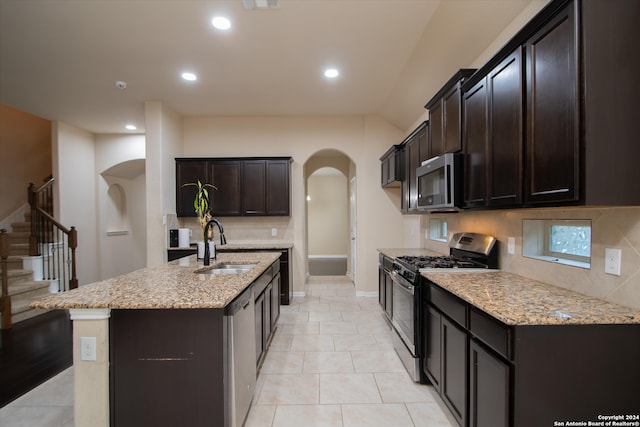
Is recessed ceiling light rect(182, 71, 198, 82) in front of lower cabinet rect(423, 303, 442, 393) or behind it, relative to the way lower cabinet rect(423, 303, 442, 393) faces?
in front

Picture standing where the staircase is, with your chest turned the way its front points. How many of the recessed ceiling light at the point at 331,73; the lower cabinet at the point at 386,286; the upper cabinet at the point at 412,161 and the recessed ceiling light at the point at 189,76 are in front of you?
4

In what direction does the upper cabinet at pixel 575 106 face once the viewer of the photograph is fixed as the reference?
facing the viewer and to the left of the viewer

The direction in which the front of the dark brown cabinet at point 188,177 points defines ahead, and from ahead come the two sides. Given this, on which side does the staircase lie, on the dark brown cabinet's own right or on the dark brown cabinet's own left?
on the dark brown cabinet's own right

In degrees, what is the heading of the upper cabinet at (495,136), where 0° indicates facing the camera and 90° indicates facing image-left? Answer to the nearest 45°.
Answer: approximately 45°

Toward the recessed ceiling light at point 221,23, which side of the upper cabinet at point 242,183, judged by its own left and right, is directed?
front

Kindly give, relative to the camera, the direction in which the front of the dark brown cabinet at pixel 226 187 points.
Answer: facing the viewer

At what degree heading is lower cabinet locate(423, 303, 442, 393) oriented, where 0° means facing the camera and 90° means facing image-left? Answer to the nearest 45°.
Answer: approximately 90°

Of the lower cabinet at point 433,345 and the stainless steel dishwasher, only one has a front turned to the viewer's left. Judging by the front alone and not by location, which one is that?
the lower cabinet

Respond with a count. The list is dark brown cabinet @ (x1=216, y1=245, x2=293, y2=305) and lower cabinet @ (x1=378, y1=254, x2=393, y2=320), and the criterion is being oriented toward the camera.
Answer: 1

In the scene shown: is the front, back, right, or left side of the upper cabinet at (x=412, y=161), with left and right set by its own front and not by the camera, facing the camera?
left

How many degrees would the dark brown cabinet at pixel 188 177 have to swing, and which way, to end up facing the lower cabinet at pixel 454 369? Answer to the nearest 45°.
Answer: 0° — it already faces it

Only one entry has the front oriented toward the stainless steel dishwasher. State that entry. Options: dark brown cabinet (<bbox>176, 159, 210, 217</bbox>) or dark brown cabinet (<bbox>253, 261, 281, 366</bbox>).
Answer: dark brown cabinet (<bbox>176, 159, 210, 217</bbox>)

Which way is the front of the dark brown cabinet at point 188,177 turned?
toward the camera
